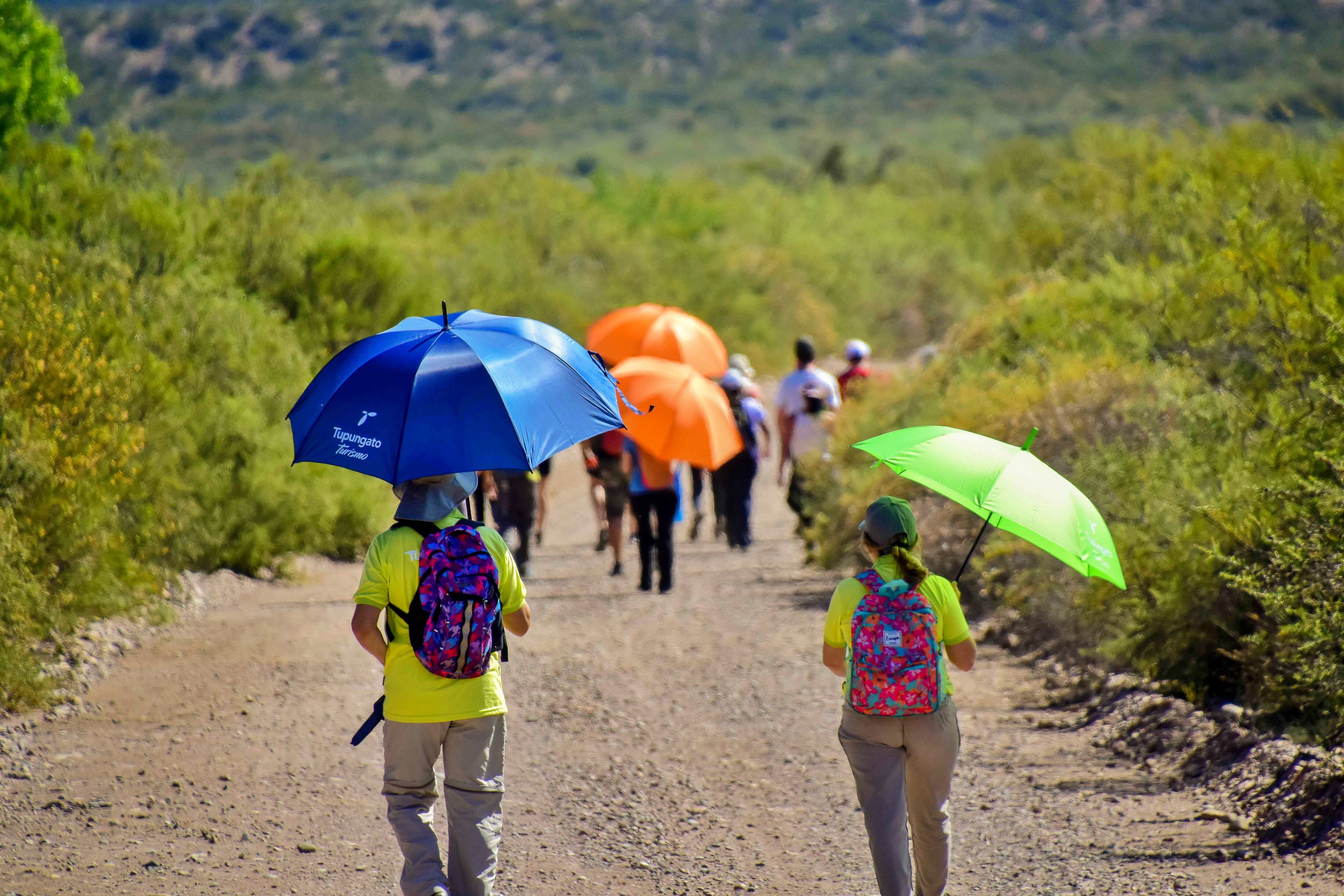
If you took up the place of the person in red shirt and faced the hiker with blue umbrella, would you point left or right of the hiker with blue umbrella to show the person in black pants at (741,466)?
right

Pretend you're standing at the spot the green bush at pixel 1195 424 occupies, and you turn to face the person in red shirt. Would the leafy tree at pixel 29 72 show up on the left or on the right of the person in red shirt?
left

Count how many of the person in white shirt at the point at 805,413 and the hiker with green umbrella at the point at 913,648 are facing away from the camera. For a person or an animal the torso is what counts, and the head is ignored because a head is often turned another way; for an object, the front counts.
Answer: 2

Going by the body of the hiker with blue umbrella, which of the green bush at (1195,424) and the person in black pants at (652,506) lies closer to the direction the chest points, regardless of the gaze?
the person in black pants

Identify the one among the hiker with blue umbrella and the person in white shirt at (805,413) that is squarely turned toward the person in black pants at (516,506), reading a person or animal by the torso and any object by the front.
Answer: the hiker with blue umbrella

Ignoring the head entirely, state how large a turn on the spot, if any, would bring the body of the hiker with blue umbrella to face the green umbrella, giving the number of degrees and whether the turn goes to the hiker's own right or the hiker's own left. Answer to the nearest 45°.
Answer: approximately 90° to the hiker's own right

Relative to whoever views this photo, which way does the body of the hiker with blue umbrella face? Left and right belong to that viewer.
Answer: facing away from the viewer

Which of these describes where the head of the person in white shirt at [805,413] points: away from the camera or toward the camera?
away from the camera

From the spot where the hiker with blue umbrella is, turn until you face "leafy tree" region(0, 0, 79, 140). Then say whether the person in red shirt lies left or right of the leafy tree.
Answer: right

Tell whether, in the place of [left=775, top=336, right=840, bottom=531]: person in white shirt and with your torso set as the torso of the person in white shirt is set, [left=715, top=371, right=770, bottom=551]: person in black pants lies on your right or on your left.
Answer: on your left

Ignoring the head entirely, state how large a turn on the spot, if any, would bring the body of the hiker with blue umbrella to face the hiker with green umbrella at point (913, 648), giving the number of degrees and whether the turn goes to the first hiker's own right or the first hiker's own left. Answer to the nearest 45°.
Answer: approximately 90° to the first hiker's own right

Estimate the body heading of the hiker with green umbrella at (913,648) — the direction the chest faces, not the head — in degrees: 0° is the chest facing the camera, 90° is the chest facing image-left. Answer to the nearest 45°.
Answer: approximately 180°
